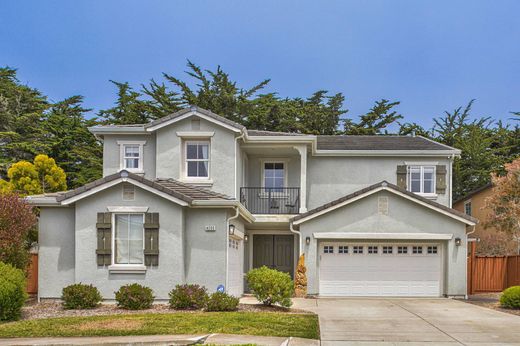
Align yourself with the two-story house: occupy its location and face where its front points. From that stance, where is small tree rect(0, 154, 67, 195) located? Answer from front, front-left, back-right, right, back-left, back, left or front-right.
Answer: back-right

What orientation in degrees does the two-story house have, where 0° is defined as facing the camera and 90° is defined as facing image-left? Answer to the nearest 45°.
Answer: approximately 0°

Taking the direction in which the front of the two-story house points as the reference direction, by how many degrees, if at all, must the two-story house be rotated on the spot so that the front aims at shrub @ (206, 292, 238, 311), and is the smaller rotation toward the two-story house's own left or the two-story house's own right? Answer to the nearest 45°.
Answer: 0° — it already faces it

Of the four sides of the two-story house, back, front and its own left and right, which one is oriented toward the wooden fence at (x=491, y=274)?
left

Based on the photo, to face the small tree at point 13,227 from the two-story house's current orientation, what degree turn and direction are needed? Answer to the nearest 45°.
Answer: approximately 45° to its right

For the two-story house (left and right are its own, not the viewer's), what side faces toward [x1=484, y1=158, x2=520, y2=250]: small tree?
left

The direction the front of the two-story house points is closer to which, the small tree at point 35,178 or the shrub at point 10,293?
the shrub

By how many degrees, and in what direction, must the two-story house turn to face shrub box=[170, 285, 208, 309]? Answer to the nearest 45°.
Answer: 0° — it already faces it

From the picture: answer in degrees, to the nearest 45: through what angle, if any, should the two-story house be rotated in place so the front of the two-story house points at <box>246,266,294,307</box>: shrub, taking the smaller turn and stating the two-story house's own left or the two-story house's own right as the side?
0° — it already faces it
